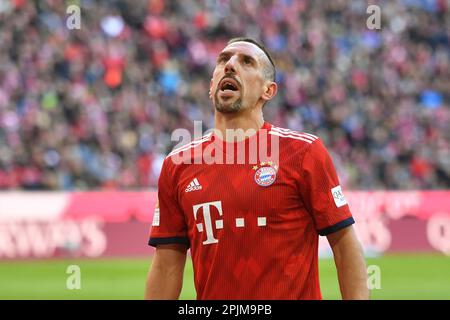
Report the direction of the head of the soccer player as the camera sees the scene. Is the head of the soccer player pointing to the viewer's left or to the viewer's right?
to the viewer's left

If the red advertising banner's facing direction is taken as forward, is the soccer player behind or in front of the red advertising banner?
in front
